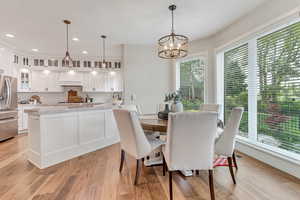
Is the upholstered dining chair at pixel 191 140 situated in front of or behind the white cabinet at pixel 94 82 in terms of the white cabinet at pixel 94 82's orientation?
in front

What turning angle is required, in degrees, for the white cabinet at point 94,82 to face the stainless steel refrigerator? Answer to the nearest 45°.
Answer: approximately 45° to its right

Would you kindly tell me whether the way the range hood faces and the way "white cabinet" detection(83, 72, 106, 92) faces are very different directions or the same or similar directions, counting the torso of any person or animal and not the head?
same or similar directions

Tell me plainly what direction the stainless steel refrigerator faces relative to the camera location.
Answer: facing the viewer and to the right of the viewer

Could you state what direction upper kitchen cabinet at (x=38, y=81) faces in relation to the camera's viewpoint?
facing the viewer

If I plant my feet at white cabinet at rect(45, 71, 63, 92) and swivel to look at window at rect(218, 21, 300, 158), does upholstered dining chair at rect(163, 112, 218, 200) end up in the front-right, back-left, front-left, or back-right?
front-right

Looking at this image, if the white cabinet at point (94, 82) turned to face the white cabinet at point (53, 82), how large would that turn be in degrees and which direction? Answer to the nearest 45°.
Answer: approximately 90° to its right

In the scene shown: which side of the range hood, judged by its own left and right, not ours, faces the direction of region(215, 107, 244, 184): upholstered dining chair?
front

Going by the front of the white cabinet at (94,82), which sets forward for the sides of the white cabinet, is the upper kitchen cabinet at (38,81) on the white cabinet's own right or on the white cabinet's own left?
on the white cabinet's own right

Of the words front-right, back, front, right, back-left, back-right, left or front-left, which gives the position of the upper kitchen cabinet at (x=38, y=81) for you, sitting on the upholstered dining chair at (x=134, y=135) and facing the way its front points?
left

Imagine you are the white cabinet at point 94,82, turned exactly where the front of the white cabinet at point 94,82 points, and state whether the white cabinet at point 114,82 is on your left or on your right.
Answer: on your left

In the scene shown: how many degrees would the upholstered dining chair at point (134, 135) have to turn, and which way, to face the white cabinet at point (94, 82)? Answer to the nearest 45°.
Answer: approximately 45° to its left

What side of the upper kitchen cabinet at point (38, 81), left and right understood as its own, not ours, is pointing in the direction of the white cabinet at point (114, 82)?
left

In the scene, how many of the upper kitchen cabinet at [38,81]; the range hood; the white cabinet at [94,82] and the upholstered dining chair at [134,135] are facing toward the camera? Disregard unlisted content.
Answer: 3

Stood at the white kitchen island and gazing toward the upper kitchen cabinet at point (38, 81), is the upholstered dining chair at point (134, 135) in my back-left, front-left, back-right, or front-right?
back-right

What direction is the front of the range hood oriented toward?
toward the camera
